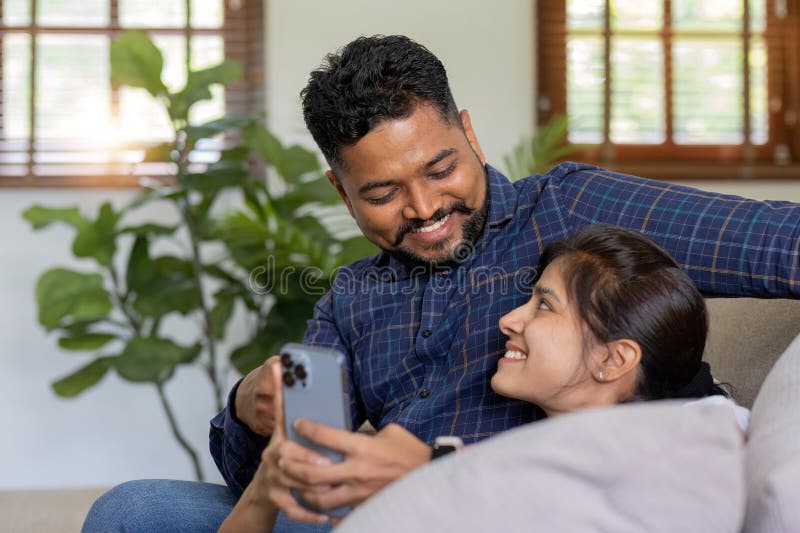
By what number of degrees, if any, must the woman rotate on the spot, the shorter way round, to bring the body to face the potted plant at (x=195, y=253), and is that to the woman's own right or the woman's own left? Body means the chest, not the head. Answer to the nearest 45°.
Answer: approximately 45° to the woman's own right

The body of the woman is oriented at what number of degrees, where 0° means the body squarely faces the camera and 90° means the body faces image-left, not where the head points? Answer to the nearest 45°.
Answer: approximately 90°
